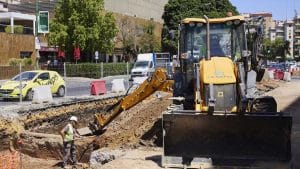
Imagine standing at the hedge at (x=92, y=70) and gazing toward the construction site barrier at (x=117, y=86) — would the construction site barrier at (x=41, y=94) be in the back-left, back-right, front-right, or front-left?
front-right

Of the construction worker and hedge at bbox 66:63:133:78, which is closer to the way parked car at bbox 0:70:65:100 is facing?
the construction worker

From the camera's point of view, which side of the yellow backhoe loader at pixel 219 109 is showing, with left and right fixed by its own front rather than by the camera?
front

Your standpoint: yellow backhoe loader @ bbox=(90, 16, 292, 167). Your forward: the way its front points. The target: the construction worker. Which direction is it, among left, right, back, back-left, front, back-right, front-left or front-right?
back-right

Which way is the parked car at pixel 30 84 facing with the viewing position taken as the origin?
facing the viewer and to the left of the viewer

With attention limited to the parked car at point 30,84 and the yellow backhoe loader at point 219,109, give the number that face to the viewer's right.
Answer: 0

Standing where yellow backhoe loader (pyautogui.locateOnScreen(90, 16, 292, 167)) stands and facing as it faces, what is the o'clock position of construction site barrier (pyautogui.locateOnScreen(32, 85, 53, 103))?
The construction site barrier is roughly at 5 o'clock from the yellow backhoe loader.

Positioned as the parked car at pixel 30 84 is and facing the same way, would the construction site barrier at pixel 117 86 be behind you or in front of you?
behind

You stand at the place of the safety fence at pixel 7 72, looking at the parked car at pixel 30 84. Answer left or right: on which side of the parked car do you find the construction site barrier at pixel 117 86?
left
